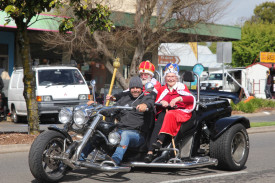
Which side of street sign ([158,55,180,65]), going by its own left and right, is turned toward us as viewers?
front

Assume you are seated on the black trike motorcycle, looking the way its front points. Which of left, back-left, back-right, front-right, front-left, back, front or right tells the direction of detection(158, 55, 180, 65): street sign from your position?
back-right

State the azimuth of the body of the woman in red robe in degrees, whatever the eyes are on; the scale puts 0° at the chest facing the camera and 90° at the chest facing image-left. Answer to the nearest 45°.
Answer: approximately 45°

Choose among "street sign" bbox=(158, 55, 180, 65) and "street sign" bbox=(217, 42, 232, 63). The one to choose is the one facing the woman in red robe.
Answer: "street sign" bbox=(158, 55, 180, 65)

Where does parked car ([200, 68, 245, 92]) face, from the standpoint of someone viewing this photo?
facing the viewer and to the left of the viewer

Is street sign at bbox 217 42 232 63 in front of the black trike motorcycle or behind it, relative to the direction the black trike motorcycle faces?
behind

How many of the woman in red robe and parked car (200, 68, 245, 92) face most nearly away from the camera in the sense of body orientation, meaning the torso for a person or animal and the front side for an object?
0

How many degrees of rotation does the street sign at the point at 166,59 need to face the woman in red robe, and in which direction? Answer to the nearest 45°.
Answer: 0° — it already faces them

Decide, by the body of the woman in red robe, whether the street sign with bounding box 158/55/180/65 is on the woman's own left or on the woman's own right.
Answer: on the woman's own right
